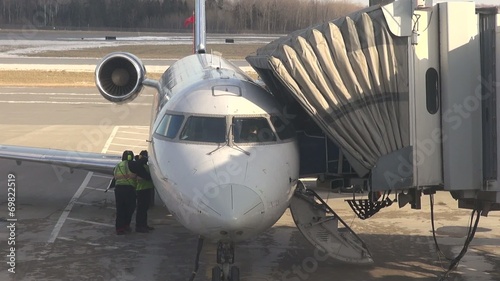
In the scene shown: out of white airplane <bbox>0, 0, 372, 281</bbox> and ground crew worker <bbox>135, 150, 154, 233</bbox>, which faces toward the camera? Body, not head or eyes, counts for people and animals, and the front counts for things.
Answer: the white airplane

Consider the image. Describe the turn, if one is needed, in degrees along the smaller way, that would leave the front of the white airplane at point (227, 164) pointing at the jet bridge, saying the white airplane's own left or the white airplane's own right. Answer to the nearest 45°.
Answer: approximately 90° to the white airplane's own left

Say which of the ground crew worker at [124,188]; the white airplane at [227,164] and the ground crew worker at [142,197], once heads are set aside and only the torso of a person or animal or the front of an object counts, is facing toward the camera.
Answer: the white airplane

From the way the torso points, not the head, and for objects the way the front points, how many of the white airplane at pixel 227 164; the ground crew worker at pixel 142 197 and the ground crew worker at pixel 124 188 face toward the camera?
1

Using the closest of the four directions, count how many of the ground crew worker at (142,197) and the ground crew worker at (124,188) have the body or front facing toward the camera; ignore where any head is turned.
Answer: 0

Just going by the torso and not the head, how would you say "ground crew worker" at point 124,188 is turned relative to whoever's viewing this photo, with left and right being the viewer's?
facing away from the viewer and to the right of the viewer

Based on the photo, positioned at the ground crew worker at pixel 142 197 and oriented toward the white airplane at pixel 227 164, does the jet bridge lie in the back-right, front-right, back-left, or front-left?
front-right

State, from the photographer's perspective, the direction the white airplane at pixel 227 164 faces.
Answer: facing the viewer
